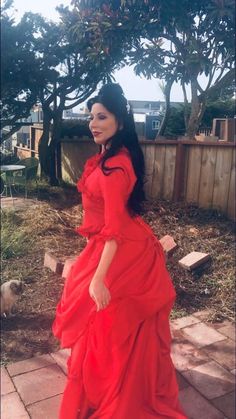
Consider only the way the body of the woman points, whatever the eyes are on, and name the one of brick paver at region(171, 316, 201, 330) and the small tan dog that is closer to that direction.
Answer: the small tan dog

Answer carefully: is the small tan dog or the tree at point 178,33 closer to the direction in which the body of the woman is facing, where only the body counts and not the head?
the small tan dog

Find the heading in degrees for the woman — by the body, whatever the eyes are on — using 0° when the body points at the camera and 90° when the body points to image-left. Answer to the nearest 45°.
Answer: approximately 90°

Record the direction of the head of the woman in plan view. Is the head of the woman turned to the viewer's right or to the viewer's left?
to the viewer's left

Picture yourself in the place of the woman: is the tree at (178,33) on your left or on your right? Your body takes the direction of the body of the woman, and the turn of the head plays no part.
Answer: on your right

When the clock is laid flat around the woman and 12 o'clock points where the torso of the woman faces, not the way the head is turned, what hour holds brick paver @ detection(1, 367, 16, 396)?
The brick paver is roughly at 1 o'clock from the woman.

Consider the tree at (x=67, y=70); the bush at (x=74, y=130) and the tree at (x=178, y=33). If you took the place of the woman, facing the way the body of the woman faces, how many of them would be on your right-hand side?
3

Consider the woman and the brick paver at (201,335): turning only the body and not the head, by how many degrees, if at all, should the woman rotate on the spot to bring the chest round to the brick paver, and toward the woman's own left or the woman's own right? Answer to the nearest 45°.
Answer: approximately 135° to the woman's own right

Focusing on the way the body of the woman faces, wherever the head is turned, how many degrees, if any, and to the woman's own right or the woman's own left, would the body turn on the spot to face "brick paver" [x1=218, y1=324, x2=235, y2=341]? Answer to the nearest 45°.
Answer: approximately 135° to the woman's own right
